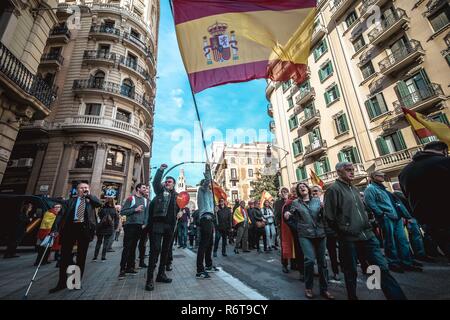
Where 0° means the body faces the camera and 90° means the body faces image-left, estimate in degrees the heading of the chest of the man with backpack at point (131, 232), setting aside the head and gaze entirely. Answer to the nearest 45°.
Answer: approximately 315°

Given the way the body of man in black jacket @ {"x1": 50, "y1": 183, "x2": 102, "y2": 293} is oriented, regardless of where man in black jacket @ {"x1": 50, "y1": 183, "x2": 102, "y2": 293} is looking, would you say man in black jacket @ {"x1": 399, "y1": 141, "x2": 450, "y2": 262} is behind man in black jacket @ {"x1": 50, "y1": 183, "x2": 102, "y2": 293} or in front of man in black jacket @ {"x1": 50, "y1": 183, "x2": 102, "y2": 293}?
in front

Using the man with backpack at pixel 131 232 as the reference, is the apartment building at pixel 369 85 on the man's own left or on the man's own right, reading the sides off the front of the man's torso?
on the man's own left

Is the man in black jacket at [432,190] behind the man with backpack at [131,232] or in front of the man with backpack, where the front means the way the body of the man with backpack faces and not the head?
in front

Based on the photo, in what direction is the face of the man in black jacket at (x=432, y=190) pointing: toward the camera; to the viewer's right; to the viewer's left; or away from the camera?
away from the camera

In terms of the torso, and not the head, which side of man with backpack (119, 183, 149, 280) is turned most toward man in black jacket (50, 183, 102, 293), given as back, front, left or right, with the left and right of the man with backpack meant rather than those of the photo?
right

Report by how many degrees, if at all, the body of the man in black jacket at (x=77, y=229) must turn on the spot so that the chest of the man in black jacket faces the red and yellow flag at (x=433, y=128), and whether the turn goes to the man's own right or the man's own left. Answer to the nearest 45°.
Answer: approximately 45° to the man's own left

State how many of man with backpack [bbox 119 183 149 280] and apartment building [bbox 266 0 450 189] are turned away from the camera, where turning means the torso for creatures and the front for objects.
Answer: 0

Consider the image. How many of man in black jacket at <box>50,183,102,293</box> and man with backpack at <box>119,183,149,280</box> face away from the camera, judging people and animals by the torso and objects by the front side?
0

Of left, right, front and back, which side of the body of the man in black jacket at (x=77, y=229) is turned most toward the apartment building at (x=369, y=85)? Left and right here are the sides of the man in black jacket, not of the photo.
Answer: left
